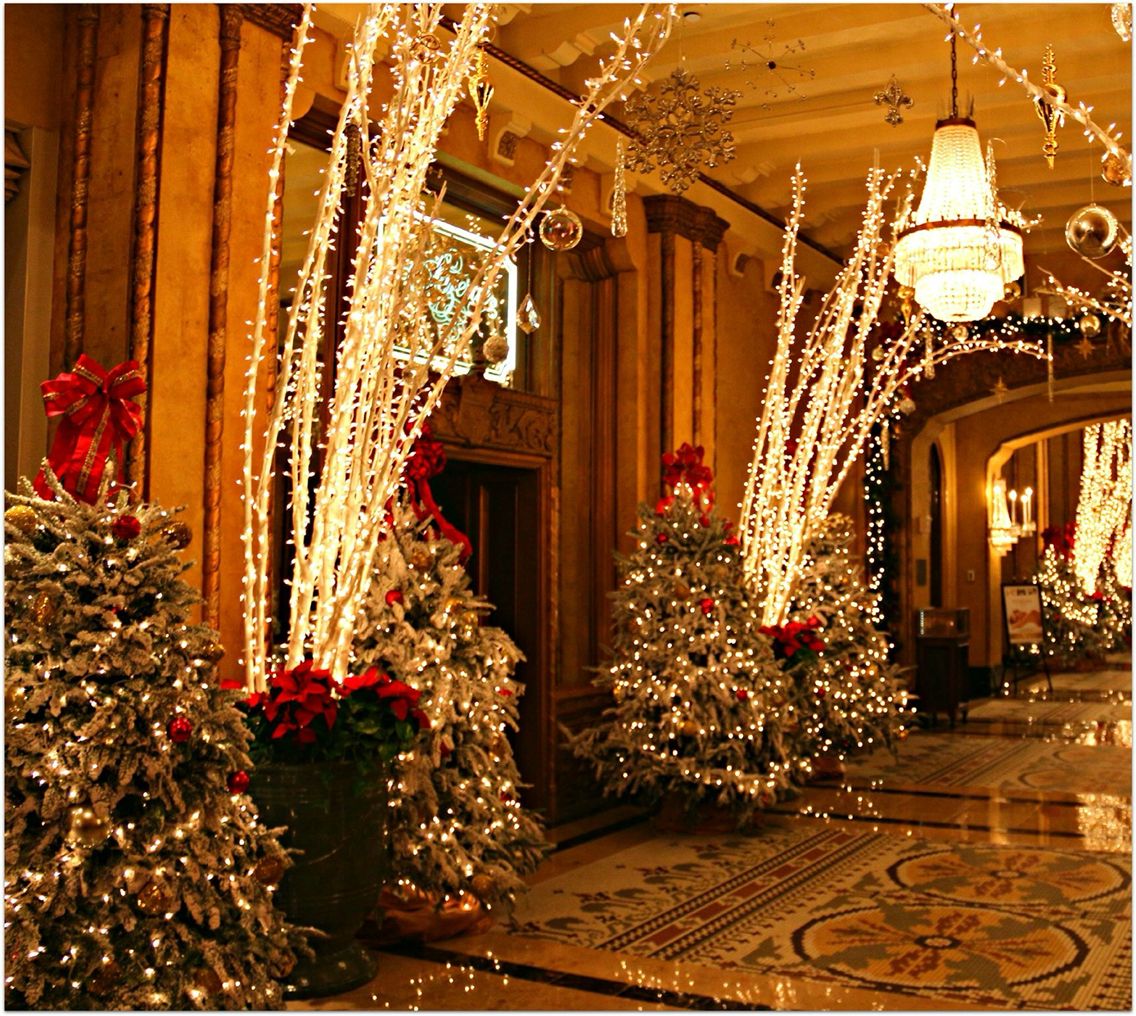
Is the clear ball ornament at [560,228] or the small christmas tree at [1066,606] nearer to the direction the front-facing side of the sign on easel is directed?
the clear ball ornament

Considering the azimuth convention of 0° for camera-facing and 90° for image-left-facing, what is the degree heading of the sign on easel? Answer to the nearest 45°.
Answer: approximately 0°

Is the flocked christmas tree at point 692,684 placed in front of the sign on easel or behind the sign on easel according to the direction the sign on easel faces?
in front

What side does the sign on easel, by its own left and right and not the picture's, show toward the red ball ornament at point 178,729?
front

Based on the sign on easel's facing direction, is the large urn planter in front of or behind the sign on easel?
in front

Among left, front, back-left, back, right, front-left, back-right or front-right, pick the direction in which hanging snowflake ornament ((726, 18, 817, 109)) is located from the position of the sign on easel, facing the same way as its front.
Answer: front

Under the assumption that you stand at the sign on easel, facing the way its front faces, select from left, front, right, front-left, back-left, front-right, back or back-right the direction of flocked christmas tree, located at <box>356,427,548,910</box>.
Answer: front

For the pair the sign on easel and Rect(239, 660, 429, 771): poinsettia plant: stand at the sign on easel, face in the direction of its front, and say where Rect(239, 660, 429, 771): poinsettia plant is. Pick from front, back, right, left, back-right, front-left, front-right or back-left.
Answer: front

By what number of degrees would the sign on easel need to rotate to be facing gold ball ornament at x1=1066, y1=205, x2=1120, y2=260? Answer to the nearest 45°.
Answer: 0° — it already faces it

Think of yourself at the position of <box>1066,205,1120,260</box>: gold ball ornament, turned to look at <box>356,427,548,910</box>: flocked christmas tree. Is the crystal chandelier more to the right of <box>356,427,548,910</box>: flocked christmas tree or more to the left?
right

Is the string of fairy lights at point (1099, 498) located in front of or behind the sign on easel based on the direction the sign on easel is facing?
behind

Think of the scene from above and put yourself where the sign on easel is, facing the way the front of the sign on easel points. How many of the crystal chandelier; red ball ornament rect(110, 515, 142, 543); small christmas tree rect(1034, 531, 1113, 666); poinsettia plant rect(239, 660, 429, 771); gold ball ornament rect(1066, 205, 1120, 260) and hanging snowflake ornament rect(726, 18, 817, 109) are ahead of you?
5

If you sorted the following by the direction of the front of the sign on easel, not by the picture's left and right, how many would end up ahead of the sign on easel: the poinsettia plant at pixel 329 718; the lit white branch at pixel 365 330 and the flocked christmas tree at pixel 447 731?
3

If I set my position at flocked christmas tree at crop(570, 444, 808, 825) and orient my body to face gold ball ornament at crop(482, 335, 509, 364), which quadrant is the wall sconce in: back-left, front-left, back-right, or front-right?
back-right

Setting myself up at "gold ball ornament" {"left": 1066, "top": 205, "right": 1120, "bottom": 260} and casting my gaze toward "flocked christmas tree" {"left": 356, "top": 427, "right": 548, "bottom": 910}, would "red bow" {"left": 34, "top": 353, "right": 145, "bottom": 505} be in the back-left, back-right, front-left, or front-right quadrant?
front-left

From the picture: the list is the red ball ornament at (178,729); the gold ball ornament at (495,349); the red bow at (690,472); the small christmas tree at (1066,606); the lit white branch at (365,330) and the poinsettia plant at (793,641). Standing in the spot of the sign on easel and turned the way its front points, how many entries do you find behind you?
1

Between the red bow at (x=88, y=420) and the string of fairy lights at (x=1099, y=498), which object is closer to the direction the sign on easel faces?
the red bow

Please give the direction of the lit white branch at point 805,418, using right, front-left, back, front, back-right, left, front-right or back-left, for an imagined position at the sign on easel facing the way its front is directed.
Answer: front
